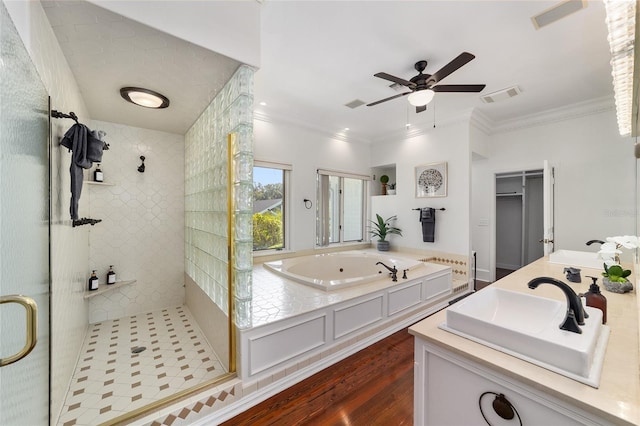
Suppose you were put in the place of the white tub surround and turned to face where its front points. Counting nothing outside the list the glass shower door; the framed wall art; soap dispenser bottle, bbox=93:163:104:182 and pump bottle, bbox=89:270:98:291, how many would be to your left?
1

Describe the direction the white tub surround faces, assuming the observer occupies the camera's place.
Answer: facing the viewer and to the right of the viewer

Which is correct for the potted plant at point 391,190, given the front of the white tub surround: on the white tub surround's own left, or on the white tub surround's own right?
on the white tub surround's own left

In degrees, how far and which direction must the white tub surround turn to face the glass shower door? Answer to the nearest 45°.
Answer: approximately 90° to its right

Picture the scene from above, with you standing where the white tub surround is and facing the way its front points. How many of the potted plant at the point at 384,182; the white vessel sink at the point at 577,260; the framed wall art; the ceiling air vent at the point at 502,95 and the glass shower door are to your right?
1

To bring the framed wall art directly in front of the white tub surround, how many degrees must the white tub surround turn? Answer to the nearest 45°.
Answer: approximately 90° to its left

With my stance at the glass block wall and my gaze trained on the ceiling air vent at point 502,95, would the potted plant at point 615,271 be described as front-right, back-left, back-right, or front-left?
front-right

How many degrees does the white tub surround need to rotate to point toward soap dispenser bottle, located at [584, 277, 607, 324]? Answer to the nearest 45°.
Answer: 0° — it already faces it

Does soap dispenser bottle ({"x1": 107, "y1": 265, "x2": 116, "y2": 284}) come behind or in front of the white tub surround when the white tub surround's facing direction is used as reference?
behind

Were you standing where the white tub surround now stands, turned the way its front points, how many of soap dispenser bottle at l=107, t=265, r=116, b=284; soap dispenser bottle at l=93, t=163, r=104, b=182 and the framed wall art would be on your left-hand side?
1

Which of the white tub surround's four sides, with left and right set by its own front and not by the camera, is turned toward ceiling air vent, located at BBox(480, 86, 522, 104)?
left

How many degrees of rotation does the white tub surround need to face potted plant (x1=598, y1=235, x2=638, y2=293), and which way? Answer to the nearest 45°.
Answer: approximately 45° to its left

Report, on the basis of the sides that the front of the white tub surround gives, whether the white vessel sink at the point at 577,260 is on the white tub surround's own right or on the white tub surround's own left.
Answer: on the white tub surround's own left

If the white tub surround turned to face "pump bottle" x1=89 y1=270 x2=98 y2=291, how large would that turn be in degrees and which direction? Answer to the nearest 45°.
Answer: approximately 135° to its right

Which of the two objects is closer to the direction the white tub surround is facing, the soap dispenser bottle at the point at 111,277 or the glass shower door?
the glass shower door

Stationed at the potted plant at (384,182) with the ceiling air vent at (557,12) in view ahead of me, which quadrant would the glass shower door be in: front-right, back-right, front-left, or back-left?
front-right
